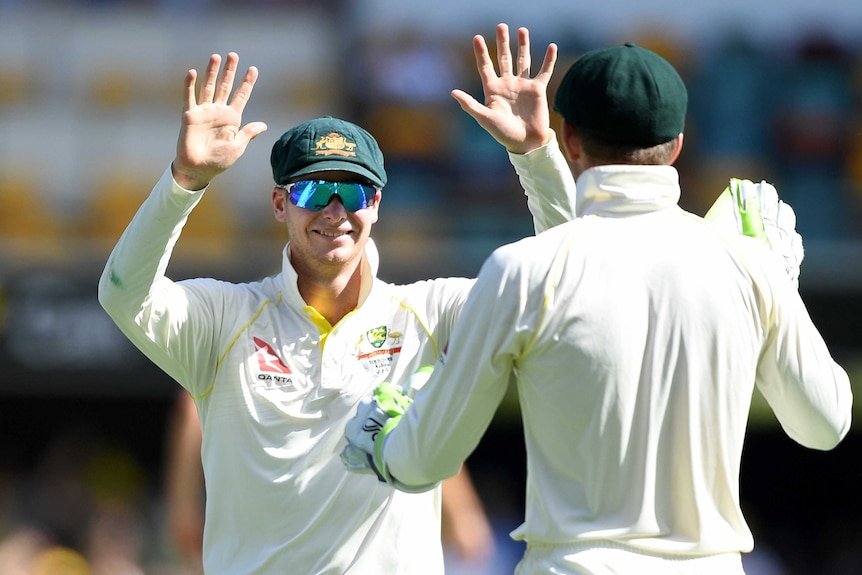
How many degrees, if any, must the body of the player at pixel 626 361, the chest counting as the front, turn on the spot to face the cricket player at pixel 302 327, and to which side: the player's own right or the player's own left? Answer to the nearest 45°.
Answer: approximately 45° to the player's own left

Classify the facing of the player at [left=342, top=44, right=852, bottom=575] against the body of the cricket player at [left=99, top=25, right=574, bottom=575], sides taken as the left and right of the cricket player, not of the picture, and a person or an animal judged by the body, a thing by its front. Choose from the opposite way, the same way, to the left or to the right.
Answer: the opposite way

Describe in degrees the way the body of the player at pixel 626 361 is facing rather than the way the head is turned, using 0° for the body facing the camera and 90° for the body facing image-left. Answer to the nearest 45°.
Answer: approximately 180°

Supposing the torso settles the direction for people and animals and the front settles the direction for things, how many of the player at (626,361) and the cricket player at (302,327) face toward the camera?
1

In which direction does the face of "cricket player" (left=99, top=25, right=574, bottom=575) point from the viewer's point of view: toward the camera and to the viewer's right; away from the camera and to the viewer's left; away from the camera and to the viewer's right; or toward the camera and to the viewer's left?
toward the camera and to the viewer's right

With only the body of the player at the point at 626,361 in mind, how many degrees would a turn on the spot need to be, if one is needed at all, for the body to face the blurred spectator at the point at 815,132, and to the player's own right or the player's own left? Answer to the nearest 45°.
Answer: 0° — they already face them
